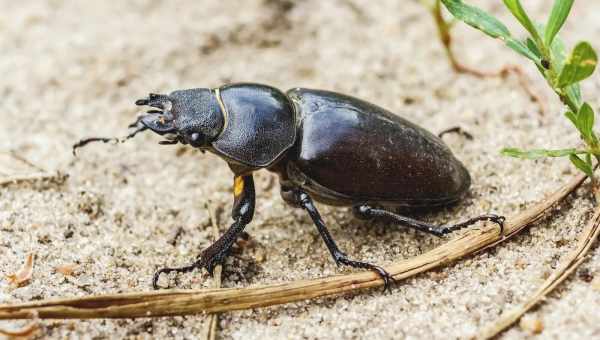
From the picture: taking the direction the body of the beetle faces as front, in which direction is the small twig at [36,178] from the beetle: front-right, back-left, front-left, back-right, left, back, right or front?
front

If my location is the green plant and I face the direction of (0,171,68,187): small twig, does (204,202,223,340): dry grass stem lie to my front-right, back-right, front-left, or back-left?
front-left

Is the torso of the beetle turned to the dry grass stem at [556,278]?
no

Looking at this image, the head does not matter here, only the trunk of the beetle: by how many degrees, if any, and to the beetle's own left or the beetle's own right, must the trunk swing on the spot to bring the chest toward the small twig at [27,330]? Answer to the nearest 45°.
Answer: approximately 45° to the beetle's own left

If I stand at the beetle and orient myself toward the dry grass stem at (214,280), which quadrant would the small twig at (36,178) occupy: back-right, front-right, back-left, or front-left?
front-right

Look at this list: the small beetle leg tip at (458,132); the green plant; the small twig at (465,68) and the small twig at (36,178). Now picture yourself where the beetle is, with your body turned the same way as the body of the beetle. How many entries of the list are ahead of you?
1

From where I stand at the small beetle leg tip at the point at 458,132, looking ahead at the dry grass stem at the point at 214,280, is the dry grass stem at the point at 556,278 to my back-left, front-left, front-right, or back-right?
front-left

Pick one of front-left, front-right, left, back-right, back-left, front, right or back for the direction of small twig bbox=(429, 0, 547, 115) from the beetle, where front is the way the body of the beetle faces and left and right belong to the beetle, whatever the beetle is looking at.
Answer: back-right

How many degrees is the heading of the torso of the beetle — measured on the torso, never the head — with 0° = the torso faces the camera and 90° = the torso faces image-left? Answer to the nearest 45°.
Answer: approximately 90°

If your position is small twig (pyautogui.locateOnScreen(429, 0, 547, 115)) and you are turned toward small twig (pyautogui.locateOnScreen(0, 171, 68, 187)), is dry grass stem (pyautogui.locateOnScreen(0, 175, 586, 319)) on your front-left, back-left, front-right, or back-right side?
front-left

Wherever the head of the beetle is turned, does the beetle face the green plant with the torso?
no
